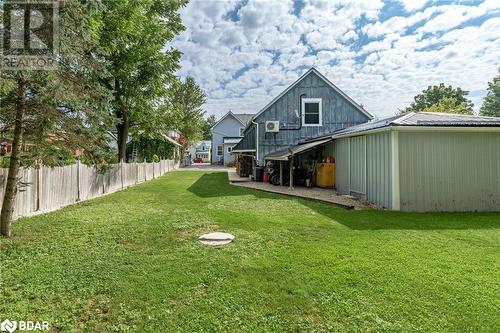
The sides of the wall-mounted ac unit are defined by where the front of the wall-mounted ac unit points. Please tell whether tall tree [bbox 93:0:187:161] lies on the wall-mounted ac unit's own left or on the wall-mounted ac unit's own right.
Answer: on the wall-mounted ac unit's own right

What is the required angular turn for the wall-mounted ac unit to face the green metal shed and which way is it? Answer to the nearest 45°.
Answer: approximately 45° to its left

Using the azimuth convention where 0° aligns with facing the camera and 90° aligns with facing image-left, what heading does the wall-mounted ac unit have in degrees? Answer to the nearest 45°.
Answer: approximately 0°

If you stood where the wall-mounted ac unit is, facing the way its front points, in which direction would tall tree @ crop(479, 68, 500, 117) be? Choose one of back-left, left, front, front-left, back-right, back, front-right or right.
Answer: back-left

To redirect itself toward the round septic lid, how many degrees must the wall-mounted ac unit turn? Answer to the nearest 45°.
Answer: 0° — it already faces it

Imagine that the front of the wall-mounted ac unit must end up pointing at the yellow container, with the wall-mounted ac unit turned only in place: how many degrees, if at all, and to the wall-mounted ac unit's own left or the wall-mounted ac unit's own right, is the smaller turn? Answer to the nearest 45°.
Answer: approximately 45° to the wall-mounted ac unit's own left

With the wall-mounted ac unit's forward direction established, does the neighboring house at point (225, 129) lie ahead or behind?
behind
